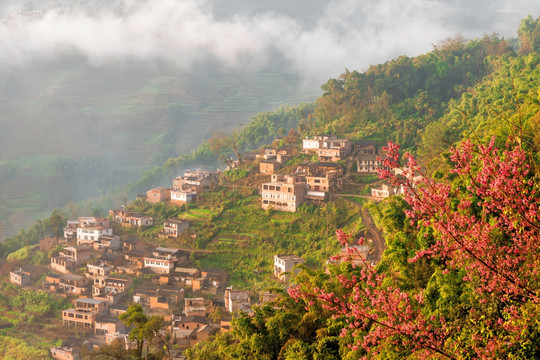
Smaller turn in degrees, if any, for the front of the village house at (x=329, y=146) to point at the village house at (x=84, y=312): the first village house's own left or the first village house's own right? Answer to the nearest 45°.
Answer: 0° — it already faces it

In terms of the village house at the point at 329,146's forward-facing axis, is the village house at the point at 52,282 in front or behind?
in front

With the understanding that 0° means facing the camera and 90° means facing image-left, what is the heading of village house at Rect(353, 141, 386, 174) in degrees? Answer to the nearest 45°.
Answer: approximately 0°

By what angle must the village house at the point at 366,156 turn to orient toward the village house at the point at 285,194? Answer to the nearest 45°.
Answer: approximately 45° to its right

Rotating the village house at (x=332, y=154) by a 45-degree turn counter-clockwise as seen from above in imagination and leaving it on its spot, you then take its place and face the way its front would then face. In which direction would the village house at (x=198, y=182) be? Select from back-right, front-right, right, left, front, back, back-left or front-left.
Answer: back-right

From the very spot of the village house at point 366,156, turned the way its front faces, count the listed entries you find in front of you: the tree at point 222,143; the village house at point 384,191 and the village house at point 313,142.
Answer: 1

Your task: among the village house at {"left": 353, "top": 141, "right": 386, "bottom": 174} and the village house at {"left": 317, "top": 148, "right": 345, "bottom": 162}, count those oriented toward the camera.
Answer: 2

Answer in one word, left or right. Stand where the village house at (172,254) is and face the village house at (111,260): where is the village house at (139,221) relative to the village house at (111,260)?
right

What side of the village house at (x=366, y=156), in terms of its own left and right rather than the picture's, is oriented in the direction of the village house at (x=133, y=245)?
right

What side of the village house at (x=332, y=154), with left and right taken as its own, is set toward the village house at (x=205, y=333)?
front

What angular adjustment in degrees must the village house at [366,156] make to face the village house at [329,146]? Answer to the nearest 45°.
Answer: approximately 135° to its right

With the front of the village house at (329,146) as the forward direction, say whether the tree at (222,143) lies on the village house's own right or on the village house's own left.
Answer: on the village house's own right

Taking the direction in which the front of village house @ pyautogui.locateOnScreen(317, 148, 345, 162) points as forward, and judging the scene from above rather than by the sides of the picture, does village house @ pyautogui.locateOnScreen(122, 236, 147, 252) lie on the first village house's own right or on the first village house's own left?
on the first village house's own right

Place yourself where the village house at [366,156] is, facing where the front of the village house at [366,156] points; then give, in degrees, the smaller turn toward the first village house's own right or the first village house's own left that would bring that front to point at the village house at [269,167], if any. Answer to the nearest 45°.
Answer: approximately 90° to the first village house's own right
